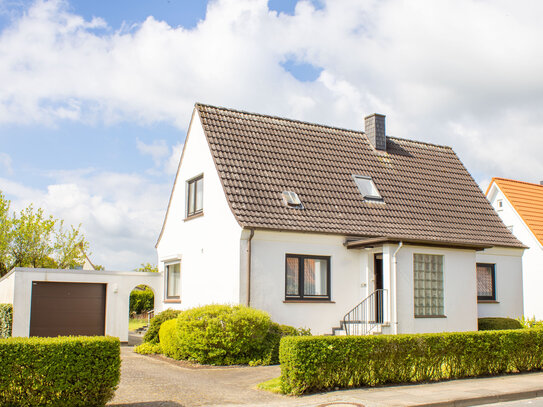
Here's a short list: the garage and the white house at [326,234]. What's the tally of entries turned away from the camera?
0

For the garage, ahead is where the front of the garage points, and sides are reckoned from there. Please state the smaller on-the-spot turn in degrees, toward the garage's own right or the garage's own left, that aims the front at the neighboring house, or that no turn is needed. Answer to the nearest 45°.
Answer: approximately 90° to the garage's own left

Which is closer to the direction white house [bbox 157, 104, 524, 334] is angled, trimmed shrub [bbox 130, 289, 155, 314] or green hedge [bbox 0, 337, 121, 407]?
the green hedge

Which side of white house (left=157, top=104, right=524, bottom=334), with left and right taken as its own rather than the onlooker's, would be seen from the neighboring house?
left

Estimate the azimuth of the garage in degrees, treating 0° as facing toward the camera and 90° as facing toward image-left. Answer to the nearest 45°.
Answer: approximately 0°

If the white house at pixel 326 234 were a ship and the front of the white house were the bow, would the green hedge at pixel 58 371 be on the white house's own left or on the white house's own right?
on the white house's own right

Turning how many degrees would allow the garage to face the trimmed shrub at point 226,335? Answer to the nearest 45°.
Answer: approximately 45° to its left
